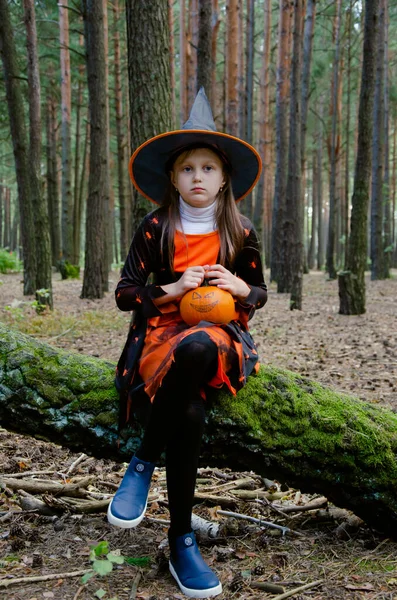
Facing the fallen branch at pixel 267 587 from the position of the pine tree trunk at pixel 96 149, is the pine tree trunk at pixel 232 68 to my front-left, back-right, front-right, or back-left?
back-left

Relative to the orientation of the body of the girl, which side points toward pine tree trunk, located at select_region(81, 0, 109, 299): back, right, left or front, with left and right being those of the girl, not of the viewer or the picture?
back

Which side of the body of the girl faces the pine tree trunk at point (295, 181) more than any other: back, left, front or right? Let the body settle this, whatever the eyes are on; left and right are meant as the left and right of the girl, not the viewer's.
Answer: back

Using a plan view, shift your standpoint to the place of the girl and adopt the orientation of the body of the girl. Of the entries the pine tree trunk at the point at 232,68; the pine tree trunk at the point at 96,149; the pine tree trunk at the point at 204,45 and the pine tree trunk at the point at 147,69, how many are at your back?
4

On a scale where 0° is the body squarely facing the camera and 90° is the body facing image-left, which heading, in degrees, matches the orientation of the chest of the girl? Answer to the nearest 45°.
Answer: approximately 0°

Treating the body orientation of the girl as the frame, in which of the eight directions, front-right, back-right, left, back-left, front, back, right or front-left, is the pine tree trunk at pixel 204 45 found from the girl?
back

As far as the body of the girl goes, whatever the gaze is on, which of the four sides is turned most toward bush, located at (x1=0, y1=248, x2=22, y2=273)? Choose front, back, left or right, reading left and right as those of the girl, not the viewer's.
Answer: back

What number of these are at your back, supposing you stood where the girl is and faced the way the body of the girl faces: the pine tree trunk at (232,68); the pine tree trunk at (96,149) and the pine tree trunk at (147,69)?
3

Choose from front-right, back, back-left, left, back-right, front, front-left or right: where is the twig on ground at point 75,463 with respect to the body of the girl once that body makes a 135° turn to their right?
front

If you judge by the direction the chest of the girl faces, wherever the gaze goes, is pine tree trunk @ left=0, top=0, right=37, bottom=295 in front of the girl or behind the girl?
behind

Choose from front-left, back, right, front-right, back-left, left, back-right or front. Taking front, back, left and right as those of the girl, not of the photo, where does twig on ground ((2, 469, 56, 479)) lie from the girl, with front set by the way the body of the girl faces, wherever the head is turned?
back-right
